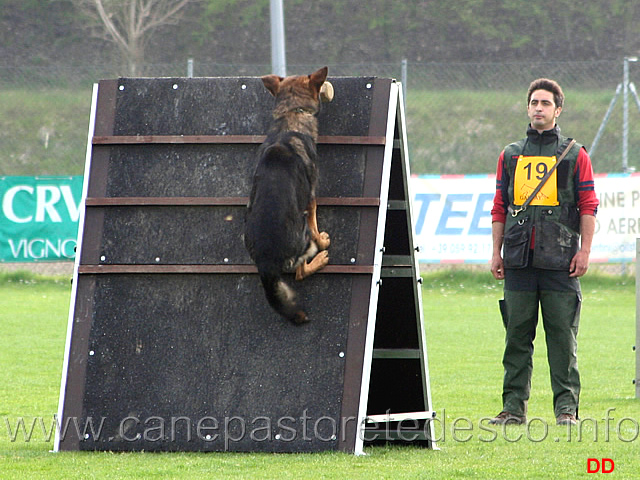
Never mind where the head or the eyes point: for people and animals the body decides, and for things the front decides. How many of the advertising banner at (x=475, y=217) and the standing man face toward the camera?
2

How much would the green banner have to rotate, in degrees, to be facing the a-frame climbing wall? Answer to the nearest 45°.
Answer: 0° — it already faces it

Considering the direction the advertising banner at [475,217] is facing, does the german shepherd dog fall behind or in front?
in front

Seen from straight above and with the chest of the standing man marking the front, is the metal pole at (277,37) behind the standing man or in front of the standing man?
behind

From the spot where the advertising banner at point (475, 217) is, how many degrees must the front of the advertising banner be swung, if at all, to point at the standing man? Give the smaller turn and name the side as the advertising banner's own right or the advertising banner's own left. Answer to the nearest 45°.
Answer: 0° — it already faces them

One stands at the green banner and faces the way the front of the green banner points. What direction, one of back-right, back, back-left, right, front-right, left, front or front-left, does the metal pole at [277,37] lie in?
front-left

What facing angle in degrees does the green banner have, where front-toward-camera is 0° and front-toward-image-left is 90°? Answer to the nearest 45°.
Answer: approximately 0°

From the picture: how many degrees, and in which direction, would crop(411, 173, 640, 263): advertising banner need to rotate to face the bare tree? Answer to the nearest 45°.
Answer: approximately 135° to its right

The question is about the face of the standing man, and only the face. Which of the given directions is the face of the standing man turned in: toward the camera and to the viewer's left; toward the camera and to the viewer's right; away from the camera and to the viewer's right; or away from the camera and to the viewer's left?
toward the camera and to the viewer's left

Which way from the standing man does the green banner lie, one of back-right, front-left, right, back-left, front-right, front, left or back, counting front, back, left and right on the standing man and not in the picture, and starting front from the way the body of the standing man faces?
back-right

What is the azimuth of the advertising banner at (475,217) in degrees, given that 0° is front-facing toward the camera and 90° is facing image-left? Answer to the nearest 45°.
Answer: approximately 0°

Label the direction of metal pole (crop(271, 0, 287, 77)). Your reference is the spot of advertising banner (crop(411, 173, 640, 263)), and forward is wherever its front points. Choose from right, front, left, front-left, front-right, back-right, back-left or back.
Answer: front-right

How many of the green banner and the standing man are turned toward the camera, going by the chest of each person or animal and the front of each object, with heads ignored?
2

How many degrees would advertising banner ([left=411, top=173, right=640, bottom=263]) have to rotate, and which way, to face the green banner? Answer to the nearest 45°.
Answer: approximately 90° to its right
